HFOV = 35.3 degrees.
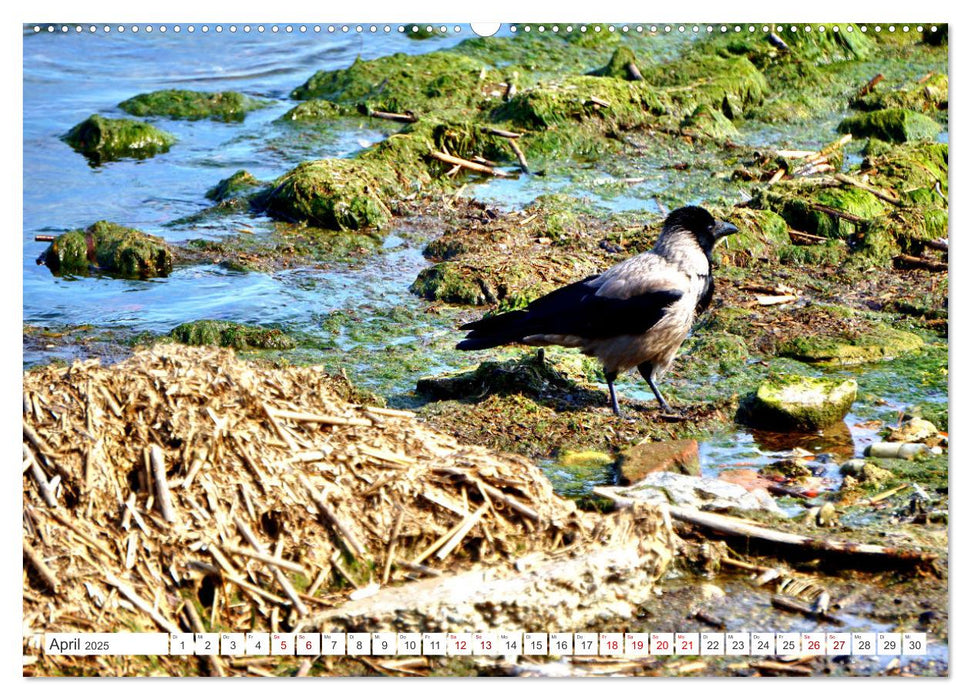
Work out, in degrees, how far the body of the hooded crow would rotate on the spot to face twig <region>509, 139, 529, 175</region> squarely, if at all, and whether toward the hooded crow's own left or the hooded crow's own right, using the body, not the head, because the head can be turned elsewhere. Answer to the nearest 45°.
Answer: approximately 90° to the hooded crow's own left

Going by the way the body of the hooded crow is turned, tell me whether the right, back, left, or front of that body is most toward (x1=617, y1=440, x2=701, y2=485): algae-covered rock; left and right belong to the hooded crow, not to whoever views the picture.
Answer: right

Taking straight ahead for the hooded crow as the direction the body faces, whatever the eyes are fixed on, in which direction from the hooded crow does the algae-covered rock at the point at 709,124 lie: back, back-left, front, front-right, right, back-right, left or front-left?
left

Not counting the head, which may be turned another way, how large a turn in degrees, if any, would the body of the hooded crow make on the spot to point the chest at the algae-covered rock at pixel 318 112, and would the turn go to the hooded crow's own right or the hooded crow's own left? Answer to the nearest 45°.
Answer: approximately 135° to the hooded crow's own left

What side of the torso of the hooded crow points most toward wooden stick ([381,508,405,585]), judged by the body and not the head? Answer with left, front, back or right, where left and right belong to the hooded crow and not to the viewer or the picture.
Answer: right

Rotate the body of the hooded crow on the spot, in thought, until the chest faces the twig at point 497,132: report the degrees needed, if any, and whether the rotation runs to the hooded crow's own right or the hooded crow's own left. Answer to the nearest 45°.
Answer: approximately 90° to the hooded crow's own left

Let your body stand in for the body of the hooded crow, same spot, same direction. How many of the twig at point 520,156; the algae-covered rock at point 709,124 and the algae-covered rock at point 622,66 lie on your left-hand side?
3

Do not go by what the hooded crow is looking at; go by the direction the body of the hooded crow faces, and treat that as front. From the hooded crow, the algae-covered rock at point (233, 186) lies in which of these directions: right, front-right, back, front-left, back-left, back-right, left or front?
back-left

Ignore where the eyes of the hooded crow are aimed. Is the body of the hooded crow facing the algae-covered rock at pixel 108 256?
no

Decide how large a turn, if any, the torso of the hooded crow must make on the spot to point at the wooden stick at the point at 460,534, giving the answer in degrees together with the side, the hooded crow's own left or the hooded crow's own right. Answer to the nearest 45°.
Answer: approximately 90° to the hooded crow's own right

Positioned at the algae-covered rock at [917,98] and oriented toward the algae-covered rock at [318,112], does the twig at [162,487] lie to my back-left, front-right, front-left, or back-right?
front-left

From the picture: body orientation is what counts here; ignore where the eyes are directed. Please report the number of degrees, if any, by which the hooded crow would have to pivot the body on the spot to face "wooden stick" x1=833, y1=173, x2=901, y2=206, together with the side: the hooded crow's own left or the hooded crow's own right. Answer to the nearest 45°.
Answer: approximately 45° to the hooded crow's own left

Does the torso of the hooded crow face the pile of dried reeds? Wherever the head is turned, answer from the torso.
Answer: no

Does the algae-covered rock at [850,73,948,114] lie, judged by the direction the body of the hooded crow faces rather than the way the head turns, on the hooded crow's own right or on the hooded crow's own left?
on the hooded crow's own left

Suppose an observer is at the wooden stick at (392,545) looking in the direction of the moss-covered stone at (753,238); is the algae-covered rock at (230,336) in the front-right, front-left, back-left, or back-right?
front-left

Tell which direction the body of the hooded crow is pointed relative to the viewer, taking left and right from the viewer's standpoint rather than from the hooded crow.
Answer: facing to the right of the viewer
